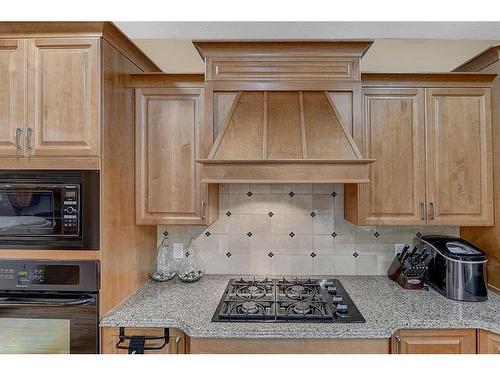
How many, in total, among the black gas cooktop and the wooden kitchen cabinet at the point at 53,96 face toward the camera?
2

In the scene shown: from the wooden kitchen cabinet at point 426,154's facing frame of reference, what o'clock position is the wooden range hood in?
The wooden range hood is roughly at 2 o'clock from the wooden kitchen cabinet.

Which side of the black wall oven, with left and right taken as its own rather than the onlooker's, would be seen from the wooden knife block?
left
